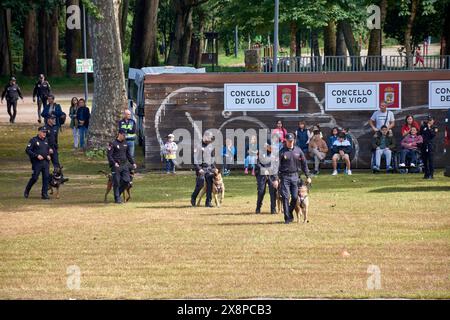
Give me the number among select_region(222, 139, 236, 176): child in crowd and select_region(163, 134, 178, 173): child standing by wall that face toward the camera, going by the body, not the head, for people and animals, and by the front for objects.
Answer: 2

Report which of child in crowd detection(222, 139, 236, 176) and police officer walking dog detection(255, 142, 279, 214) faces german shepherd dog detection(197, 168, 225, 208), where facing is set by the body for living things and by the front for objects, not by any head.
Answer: the child in crowd

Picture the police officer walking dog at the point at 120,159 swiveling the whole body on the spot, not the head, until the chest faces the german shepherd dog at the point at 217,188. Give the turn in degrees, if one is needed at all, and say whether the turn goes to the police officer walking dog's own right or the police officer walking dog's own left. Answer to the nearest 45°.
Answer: approximately 45° to the police officer walking dog's own left

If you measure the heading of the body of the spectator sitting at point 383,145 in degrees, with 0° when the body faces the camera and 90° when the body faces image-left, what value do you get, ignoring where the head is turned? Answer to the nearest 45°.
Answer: approximately 0°

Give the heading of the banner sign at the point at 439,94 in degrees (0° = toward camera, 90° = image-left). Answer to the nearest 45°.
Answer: approximately 0°

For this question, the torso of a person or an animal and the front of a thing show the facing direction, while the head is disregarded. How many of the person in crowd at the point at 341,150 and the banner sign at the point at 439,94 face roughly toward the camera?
2

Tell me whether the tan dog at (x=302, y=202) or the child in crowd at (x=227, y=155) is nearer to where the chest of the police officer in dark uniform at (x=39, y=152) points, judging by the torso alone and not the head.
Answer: the tan dog

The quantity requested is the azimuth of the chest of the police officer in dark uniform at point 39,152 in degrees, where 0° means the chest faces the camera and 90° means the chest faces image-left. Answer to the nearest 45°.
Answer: approximately 315°

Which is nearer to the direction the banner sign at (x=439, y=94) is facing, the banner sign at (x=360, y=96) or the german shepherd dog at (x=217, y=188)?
the german shepherd dog

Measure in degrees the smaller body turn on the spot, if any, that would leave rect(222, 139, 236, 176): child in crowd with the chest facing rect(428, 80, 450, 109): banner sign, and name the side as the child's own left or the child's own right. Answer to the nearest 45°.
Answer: approximately 90° to the child's own left

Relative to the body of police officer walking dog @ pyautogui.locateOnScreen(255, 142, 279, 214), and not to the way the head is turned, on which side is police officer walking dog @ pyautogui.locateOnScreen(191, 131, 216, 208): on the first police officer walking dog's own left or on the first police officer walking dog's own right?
on the first police officer walking dog's own right
